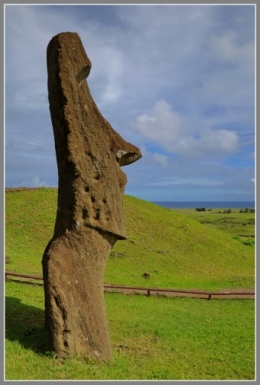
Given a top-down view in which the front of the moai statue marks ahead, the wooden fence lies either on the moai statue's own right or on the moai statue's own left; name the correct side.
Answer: on the moai statue's own left

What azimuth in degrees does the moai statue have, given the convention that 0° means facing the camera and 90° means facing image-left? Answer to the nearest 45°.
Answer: approximately 270°
